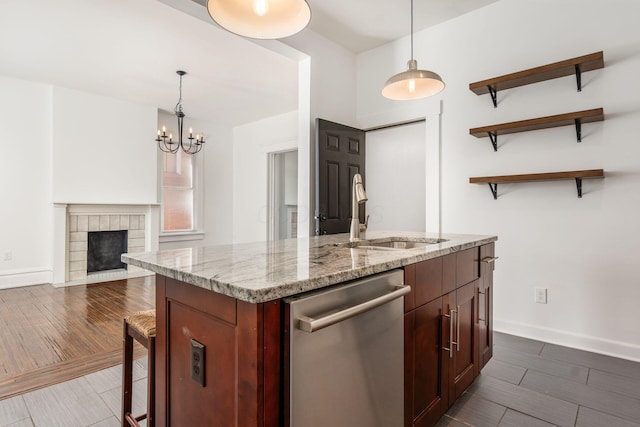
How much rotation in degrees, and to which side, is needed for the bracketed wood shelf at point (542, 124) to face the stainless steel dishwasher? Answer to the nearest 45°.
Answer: approximately 45° to its left

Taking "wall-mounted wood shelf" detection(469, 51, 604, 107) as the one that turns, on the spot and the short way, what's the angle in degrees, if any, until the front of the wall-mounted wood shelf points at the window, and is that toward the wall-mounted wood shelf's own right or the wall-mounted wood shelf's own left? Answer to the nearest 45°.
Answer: approximately 45° to the wall-mounted wood shelf's own right

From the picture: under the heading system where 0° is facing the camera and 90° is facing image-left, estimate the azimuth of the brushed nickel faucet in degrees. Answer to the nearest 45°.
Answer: approximately 315°

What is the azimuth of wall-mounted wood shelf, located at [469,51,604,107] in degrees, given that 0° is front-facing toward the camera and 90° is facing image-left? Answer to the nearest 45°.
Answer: approximately 45°

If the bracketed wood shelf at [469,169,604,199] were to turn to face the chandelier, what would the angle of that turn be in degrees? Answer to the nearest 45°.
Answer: approximately 45° to its right

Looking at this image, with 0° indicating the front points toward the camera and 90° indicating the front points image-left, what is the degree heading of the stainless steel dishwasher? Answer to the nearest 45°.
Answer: approximately 315°

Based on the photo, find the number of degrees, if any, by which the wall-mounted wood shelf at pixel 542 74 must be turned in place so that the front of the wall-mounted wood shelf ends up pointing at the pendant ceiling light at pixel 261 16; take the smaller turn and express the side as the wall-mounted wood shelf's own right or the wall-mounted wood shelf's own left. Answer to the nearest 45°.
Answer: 0° — it already faces it
